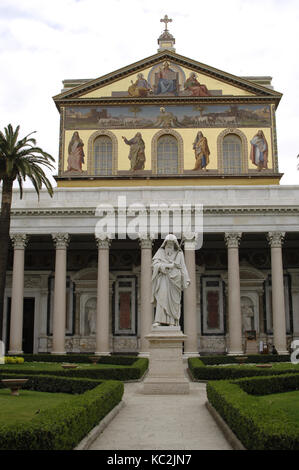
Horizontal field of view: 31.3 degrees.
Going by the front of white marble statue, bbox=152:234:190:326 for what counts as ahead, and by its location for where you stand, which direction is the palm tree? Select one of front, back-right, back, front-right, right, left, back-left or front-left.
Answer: back-right

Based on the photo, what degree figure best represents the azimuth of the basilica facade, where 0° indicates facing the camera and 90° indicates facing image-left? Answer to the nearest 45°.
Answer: approximately 0°

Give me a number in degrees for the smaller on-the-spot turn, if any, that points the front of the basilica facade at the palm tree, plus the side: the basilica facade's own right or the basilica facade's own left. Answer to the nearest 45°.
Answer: approximately 45° to the basilica facade's own right

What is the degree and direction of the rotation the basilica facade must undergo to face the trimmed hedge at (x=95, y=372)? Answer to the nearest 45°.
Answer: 0° — it already faces it

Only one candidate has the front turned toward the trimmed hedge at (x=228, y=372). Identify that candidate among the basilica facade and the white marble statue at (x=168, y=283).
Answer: the basilica facade
